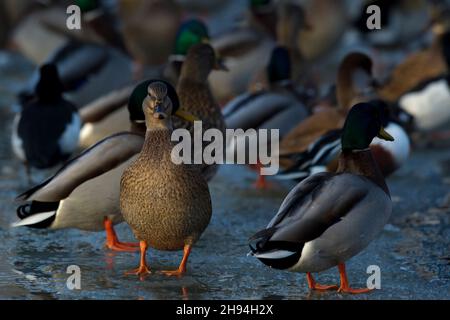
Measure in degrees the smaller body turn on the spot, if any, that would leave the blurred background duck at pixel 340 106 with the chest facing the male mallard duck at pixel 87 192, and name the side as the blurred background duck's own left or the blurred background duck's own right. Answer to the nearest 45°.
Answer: approximately 135° to the blurred background duck's own right

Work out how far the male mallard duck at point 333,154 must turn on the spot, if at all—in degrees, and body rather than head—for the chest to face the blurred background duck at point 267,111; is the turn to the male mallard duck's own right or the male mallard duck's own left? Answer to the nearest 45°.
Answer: approximately 135° to the male mallard duck's own left

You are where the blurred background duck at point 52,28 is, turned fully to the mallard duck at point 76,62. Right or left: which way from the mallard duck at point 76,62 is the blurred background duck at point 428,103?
left

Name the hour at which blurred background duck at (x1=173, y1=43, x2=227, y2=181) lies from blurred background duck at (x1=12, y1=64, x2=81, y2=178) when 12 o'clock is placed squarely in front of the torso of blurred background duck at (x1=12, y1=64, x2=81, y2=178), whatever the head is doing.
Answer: blurred background duck at (x1=173, y1=43, x2=227, y2=181) is roughly at 4 o'clock from blurred background duck at (x1=12, y1=64, x2=81, y2=178).

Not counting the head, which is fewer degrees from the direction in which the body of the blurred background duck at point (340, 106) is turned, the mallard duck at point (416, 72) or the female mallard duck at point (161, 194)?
the mallard duck

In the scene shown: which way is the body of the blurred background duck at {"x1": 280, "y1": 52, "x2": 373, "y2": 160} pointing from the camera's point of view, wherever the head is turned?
to the viewer's right

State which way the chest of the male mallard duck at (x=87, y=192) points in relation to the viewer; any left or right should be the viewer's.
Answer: facing to the right of the viewer

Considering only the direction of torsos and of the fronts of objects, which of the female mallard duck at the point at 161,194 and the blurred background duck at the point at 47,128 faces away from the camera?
the blurred background duck

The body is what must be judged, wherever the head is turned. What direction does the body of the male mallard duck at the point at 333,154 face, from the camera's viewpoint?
to the viewer's right
